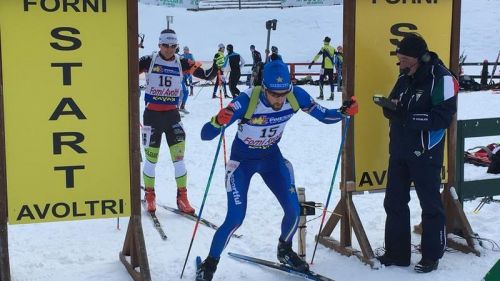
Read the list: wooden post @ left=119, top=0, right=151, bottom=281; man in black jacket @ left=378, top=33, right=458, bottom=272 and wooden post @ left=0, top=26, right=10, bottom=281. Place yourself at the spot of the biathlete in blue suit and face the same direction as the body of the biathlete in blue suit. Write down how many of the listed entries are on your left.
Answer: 1

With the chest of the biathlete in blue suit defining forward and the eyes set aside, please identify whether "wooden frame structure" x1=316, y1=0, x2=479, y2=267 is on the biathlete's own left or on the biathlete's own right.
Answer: on the biathlete's own left

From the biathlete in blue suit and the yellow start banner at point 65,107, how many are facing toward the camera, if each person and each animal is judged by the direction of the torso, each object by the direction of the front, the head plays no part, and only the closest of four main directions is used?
2

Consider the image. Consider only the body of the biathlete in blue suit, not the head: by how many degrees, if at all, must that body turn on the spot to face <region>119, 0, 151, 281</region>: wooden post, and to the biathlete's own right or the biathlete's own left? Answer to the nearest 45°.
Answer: approximately 90° to the biathlete's own right

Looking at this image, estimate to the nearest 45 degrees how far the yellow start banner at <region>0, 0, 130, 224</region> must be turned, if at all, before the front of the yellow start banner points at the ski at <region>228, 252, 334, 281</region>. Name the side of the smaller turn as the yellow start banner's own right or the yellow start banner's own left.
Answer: approximately 90° to the yellow start banner's own left

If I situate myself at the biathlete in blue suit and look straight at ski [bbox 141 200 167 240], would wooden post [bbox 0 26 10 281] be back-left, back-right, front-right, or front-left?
front-left

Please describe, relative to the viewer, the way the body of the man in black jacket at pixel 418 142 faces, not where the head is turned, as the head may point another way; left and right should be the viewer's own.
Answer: facing the viewer and to the left of the viewer

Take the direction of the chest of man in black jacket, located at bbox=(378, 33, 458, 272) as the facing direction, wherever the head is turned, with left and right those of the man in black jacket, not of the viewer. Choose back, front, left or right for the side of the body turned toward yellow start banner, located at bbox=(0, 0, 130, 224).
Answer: front

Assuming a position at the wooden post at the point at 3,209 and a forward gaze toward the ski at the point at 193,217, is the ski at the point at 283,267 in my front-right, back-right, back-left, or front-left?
front-right

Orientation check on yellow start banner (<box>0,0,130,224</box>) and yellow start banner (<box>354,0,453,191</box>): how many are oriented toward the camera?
2

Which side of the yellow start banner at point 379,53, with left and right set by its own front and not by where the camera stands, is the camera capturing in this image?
front

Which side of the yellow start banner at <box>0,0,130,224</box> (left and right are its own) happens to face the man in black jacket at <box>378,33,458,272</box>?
left

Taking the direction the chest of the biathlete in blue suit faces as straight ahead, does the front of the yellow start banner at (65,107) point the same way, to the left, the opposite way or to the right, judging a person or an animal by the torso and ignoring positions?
the same way

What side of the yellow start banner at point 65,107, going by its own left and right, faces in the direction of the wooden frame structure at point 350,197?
left

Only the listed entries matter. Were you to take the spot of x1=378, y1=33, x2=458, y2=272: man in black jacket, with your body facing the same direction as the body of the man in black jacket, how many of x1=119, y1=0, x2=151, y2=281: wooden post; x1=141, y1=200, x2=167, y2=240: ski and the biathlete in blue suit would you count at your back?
0

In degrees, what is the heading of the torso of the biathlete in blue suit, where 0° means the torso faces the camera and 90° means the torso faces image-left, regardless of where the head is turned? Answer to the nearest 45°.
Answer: approximately 0°

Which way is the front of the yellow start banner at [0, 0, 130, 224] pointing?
toward the camera

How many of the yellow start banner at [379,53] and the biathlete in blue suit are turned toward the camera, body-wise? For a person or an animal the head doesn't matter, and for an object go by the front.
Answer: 2
